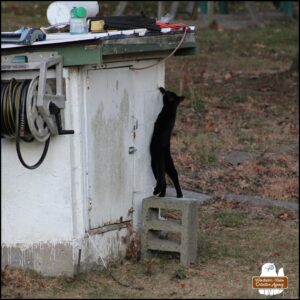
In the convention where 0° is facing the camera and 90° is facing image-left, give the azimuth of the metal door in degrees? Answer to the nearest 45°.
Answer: approximately 315°

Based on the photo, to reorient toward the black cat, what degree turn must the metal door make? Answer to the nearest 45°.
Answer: approximately 90° to its left

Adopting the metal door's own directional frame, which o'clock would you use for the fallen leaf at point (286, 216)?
The fallen leaf is roughly at 9 o'clock from the metal door.

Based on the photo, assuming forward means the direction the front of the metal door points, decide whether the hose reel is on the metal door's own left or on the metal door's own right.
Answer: on the metal door's own right
